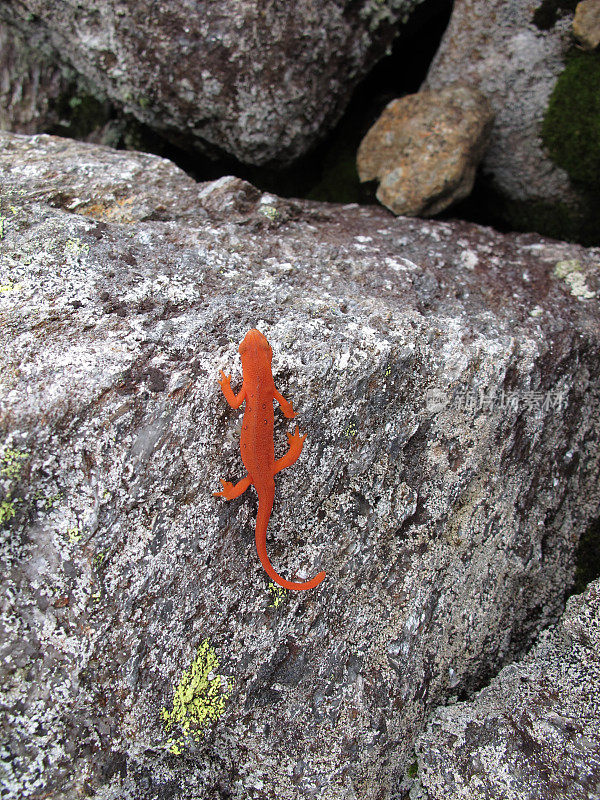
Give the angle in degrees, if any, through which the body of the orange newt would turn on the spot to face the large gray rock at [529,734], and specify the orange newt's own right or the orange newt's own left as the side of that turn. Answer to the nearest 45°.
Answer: approximately 90° to the orange newt's own right

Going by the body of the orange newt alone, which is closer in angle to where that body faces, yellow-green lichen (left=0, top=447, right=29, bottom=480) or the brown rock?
the brown rock

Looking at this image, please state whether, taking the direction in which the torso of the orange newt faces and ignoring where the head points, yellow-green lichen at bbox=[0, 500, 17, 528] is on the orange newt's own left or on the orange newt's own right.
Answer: on the orange newt's own left

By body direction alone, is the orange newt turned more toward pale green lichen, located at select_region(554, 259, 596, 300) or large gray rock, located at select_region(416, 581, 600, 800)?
the pale green lichen

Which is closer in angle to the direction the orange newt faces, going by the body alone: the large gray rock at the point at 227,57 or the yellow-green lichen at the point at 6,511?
the large gray rock

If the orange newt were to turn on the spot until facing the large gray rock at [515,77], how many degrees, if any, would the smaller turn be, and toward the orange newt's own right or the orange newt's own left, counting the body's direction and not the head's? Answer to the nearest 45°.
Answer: approximately 45° to the orange newt's own right

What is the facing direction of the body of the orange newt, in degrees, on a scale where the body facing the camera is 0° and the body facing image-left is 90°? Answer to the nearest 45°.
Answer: approximately 180°

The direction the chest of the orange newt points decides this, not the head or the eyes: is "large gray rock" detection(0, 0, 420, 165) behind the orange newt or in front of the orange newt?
in front

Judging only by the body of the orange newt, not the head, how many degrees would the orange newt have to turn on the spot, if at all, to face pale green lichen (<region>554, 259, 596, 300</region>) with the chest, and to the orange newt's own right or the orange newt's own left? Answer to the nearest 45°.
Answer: approximately 45° to the orange newt's own right

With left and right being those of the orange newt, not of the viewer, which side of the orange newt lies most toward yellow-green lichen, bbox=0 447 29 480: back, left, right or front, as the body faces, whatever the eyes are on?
left
